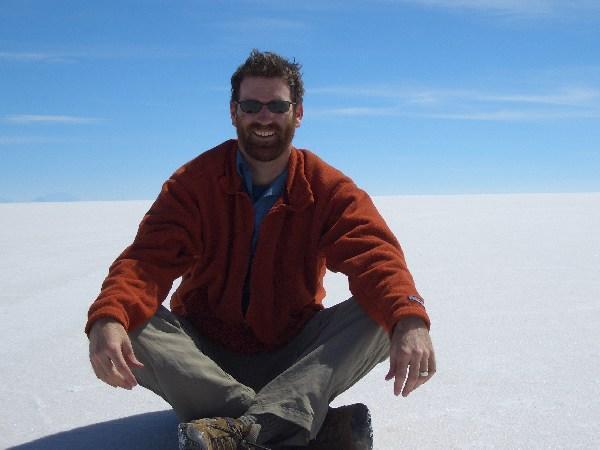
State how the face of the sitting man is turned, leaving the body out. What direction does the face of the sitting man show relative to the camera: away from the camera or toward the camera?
toward the camera

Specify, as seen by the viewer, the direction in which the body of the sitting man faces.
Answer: toward the camera
